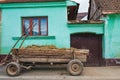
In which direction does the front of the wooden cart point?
to the viewer's left
